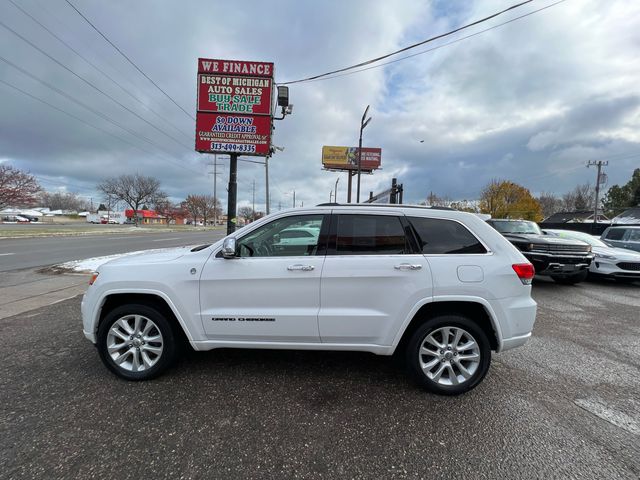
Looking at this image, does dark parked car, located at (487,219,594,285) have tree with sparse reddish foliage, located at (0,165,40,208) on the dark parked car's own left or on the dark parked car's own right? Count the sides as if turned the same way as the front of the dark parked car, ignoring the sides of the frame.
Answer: on the dark parked car's own right

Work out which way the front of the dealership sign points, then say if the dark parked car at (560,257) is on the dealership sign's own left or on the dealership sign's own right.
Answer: on the dealership sign's own left

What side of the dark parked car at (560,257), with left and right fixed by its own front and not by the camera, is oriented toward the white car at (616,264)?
left

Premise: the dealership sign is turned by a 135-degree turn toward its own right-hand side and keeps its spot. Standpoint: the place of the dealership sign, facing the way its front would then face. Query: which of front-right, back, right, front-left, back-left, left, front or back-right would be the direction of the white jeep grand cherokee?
back-left

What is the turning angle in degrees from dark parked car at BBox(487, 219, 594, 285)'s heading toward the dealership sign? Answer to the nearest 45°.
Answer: approximately 135° to its right

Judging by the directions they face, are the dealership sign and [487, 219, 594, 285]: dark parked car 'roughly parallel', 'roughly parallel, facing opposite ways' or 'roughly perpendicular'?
roughly parallel

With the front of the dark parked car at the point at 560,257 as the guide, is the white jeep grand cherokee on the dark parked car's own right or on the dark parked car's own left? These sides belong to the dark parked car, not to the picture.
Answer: on the dark parked car's own right

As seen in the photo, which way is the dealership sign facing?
toward the camera

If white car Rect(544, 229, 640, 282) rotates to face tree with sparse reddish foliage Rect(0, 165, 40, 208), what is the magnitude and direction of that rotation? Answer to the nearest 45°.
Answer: approximately 135° to its right

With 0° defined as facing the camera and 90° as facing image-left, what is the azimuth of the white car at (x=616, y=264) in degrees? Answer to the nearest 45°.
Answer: approximately 315°

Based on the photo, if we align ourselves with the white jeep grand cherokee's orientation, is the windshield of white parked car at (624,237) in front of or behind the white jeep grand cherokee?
behind

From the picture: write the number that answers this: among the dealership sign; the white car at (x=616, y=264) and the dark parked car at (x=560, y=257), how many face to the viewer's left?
0

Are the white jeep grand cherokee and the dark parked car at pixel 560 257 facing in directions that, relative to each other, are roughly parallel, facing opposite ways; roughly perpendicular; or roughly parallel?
roughly perpendicular

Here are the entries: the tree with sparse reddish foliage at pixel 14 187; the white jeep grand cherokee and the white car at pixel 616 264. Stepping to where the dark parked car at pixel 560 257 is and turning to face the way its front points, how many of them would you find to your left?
1

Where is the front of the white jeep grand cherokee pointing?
to the viewer's left

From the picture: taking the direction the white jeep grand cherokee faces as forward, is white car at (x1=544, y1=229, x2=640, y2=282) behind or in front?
behind

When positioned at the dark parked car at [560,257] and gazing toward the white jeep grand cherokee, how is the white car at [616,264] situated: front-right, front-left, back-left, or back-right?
back-left
